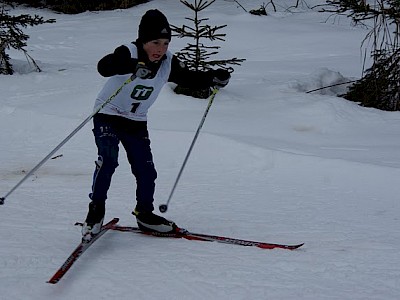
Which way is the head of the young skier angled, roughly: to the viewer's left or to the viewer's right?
to the viewer's right

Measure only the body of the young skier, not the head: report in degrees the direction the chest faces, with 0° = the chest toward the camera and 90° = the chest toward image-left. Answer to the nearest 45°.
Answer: approximately 315°

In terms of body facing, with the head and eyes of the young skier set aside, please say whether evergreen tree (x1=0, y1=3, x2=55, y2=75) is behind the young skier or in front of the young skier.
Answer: behind
